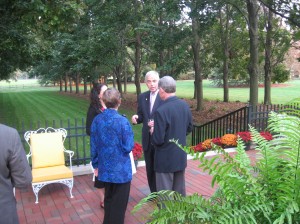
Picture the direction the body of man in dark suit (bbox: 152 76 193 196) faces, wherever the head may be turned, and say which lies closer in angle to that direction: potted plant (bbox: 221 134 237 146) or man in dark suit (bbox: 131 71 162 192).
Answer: the man in dark suit

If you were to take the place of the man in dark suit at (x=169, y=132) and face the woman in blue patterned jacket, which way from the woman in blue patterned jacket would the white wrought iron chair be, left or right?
right

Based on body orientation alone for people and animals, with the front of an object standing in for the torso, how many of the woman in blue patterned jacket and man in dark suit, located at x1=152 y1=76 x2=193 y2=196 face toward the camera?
0

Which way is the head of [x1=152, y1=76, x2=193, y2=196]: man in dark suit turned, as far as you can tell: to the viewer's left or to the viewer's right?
to the viewer's left

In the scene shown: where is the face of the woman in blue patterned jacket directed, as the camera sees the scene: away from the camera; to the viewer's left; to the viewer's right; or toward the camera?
away from the camera

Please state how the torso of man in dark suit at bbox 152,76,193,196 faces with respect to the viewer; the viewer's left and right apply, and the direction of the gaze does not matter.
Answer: facing away from the viewer and to the left of the viewer

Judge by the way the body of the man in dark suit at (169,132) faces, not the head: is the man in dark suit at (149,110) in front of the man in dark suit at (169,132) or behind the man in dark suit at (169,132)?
in front

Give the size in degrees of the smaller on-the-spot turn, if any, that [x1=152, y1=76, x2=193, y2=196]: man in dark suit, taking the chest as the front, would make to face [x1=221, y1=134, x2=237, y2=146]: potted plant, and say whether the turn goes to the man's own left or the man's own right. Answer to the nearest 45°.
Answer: approximately 45° to the man's own right

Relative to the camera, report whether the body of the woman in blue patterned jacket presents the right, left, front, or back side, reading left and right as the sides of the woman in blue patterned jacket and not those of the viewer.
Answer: back

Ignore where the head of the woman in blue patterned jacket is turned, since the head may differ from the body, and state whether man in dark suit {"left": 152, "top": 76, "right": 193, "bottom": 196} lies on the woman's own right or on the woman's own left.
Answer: on the woman's own right

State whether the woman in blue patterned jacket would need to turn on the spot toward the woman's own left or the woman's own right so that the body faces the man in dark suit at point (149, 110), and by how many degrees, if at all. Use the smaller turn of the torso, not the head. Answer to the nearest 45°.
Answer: approximately 45° to the woman's own right
